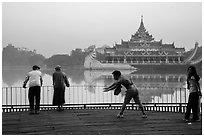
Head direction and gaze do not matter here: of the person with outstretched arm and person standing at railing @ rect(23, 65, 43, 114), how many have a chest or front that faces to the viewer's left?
1

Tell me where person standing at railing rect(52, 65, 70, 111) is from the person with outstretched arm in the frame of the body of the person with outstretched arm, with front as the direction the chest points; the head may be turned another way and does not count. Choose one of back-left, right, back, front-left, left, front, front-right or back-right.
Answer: front-right

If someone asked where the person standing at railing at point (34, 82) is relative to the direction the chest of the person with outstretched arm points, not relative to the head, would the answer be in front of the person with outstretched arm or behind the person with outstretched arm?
in front

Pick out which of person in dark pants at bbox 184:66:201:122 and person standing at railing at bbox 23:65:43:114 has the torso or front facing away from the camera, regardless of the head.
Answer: the person standing at railing

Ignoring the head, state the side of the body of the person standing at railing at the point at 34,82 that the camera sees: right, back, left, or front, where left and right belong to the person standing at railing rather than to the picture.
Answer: back

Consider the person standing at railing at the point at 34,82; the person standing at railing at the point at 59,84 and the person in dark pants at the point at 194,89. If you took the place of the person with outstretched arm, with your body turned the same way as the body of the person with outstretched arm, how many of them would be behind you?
1

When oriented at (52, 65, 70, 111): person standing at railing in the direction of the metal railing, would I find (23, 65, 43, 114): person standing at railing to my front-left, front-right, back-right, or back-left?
back-left

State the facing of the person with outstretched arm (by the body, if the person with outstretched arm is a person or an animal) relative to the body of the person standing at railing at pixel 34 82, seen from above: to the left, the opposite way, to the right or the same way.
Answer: to the left

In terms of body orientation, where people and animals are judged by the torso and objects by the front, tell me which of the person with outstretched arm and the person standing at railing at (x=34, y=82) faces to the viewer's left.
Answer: the person with outstretched arm

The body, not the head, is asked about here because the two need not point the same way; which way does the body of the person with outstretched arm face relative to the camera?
to the viewer's left
